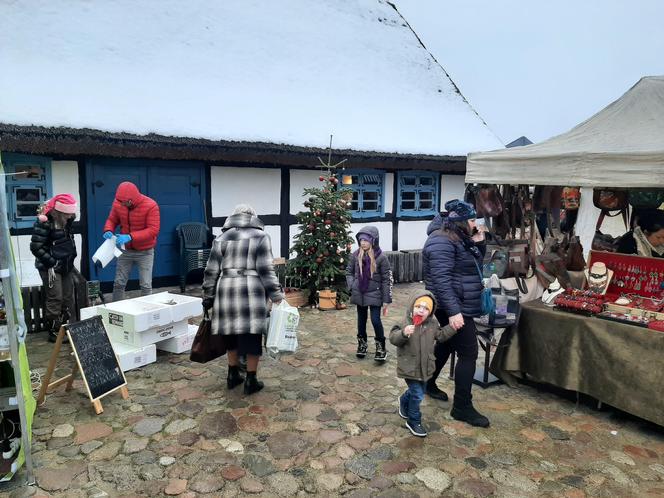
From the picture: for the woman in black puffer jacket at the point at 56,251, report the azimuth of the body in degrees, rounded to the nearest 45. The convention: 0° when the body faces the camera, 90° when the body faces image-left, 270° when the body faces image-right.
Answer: approximately 315°

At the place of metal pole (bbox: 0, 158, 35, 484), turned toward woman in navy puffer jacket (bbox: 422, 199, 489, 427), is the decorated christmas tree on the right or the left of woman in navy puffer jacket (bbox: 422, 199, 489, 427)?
left

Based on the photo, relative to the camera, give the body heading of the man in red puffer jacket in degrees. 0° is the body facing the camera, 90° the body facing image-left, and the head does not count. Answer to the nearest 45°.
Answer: approximately 45°

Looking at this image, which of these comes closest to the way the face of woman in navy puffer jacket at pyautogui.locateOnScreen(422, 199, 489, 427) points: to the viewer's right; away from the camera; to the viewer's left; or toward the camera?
to the viewer's right

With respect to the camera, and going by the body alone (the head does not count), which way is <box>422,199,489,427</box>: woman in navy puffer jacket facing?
to the viewer's right

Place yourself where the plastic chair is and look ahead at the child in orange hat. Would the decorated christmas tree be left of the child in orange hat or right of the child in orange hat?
left

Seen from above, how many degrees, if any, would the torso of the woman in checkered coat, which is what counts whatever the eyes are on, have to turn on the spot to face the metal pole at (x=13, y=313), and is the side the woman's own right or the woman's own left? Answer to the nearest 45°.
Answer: approximately 135° to the woman's own left

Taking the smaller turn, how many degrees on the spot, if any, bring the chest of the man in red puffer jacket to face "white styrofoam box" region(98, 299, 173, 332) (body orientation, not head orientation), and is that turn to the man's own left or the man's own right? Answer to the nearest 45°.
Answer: approximately 45° to the man's own left

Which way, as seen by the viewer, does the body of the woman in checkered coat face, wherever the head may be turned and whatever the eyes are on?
away from the camera

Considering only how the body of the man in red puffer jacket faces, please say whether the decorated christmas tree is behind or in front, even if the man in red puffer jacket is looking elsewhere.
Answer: behind

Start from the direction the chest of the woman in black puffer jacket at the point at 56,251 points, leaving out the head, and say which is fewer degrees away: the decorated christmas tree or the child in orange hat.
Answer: the child in orange hat
